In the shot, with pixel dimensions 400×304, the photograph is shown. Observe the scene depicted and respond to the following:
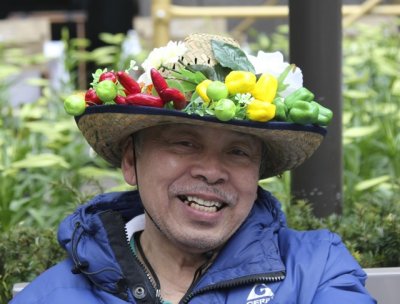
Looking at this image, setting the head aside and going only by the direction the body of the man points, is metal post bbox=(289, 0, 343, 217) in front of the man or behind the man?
behind

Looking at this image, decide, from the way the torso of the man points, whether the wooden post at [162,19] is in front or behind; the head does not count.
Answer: behind

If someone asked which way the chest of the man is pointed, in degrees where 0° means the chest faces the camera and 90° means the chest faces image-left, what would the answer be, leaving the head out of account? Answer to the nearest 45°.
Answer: approximately 0°
